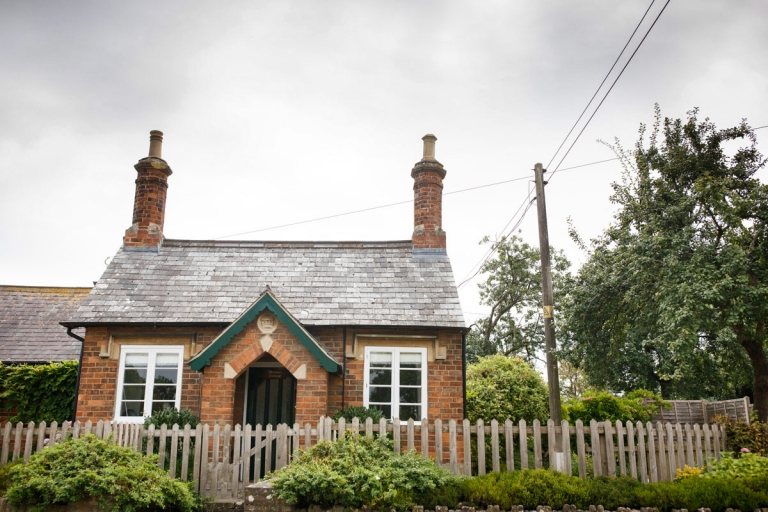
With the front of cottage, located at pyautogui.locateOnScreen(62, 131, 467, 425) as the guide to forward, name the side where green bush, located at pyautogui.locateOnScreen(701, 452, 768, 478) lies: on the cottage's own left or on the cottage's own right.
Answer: on the cottage's own left

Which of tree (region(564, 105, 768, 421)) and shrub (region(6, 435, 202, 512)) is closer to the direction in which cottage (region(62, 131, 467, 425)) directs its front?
the shrub

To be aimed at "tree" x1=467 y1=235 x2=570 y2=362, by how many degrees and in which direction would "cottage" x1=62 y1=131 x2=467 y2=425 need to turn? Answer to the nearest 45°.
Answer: approximately 135° to its left

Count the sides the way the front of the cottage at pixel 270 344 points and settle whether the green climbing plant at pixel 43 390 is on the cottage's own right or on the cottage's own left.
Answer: on the cottage's own right

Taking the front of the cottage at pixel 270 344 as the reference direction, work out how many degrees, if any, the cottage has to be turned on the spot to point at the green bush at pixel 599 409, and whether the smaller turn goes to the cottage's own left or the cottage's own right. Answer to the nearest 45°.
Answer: approximately 90° to the cottage's own left

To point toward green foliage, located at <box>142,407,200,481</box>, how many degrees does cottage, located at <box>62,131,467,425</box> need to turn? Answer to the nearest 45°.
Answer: approximately 45° to its right

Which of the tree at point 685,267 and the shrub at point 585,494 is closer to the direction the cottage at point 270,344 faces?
the shrub

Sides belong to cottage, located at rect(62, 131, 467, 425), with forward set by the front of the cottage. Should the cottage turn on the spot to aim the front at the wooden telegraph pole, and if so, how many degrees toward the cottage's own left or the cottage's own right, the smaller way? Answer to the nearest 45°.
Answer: approximately 90° to the cottage's own left

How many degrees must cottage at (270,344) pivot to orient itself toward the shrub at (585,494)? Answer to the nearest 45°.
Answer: approximately 45° to its left

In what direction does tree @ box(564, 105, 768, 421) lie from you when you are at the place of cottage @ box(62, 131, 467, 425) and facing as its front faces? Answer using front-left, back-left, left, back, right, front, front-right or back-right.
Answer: left

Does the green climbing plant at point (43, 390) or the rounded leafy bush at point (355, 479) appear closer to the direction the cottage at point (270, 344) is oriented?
the rounded leafy bush

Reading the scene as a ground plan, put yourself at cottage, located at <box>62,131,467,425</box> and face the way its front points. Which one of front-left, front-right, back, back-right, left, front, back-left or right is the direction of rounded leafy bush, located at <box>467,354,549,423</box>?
left

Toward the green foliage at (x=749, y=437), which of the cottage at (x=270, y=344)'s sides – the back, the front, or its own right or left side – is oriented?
left

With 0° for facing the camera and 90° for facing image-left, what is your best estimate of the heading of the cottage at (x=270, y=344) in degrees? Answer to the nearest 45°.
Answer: approximately 0°
